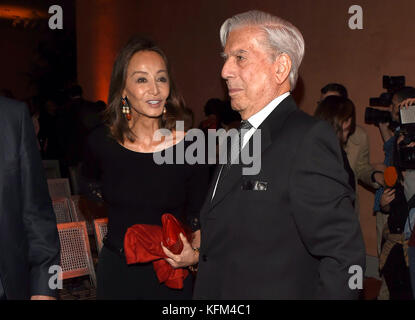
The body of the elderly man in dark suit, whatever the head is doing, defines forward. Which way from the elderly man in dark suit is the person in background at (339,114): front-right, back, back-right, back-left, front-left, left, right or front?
back-right

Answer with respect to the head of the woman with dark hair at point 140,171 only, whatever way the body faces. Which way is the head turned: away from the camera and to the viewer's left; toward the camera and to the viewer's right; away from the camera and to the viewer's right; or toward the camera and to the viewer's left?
toward the camera and to the viewer's right

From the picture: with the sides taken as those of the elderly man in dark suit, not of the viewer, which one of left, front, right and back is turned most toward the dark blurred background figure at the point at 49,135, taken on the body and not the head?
right

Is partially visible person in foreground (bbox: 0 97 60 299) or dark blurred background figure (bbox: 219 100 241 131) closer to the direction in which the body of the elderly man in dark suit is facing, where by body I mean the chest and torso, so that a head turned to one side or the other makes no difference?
the partially visible person in foreground

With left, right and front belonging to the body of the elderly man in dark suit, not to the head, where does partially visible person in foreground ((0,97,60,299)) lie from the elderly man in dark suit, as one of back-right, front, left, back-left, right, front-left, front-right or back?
front-right

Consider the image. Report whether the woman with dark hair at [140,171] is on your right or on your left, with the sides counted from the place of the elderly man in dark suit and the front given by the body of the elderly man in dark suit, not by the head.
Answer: on your right

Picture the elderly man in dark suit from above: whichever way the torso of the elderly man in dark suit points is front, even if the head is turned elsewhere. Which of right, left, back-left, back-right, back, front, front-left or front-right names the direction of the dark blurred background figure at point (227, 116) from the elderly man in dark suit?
back-right

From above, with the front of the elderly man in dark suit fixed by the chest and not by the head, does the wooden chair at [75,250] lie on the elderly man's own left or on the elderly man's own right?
on the elderly man's own right

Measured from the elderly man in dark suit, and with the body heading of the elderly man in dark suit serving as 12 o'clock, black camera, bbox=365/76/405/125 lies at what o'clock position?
The black camera is roughly at 5 o'clock from the elderly man in dark suit.

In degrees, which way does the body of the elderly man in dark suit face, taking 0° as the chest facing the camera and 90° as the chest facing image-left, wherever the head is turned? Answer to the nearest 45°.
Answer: approximately 45°

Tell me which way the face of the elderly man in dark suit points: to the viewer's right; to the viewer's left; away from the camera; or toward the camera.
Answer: to the viewer's left
